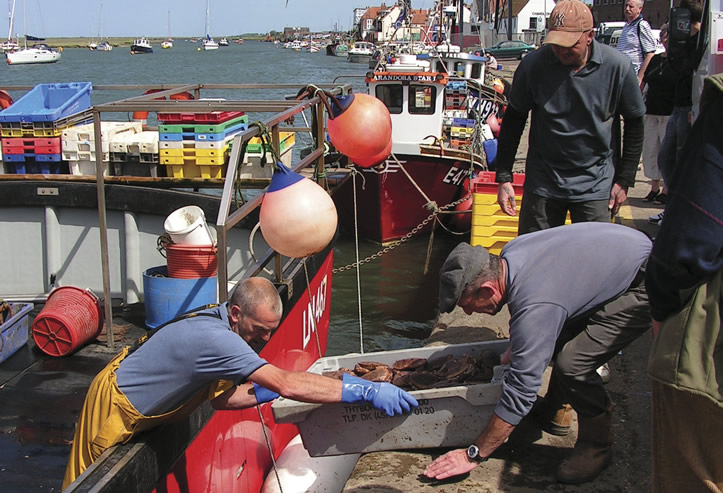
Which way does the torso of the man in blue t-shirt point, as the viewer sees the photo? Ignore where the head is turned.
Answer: to the viewer's right

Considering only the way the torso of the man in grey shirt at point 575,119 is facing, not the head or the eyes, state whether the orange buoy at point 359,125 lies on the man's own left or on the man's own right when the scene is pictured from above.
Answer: on the man's own right

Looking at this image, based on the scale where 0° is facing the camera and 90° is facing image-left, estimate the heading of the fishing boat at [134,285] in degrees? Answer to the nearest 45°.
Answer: approximately 225°

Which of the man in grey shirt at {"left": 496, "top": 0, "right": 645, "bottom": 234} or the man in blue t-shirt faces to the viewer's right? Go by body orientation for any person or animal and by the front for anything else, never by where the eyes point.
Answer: the man in blue t-shirt

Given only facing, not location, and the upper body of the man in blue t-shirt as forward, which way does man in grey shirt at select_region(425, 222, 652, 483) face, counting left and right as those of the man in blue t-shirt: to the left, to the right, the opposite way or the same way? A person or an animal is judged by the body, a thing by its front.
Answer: the opposite way

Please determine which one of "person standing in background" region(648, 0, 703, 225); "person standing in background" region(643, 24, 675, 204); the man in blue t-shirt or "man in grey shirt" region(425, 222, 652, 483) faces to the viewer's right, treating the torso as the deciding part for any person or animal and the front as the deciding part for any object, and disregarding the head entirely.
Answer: the man in blue t-shirt

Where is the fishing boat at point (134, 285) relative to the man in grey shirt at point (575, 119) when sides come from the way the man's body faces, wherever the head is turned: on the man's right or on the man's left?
on the man's right

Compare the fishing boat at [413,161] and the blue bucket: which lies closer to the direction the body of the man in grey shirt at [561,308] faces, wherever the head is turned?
the blue bucket

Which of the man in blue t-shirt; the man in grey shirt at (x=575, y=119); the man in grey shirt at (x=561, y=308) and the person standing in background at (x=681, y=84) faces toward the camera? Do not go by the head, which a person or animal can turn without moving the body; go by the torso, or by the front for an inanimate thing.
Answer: the man in grey shirt at (x=575, y=119)

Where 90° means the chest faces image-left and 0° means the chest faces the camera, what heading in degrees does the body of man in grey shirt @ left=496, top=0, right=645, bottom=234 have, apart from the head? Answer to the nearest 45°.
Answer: approximately 0°

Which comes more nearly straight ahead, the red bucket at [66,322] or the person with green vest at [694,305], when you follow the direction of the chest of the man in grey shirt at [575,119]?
the person with green vest

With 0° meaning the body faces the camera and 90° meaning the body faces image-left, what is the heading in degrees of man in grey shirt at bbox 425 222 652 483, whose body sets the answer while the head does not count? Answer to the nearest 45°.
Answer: approximately 90°
